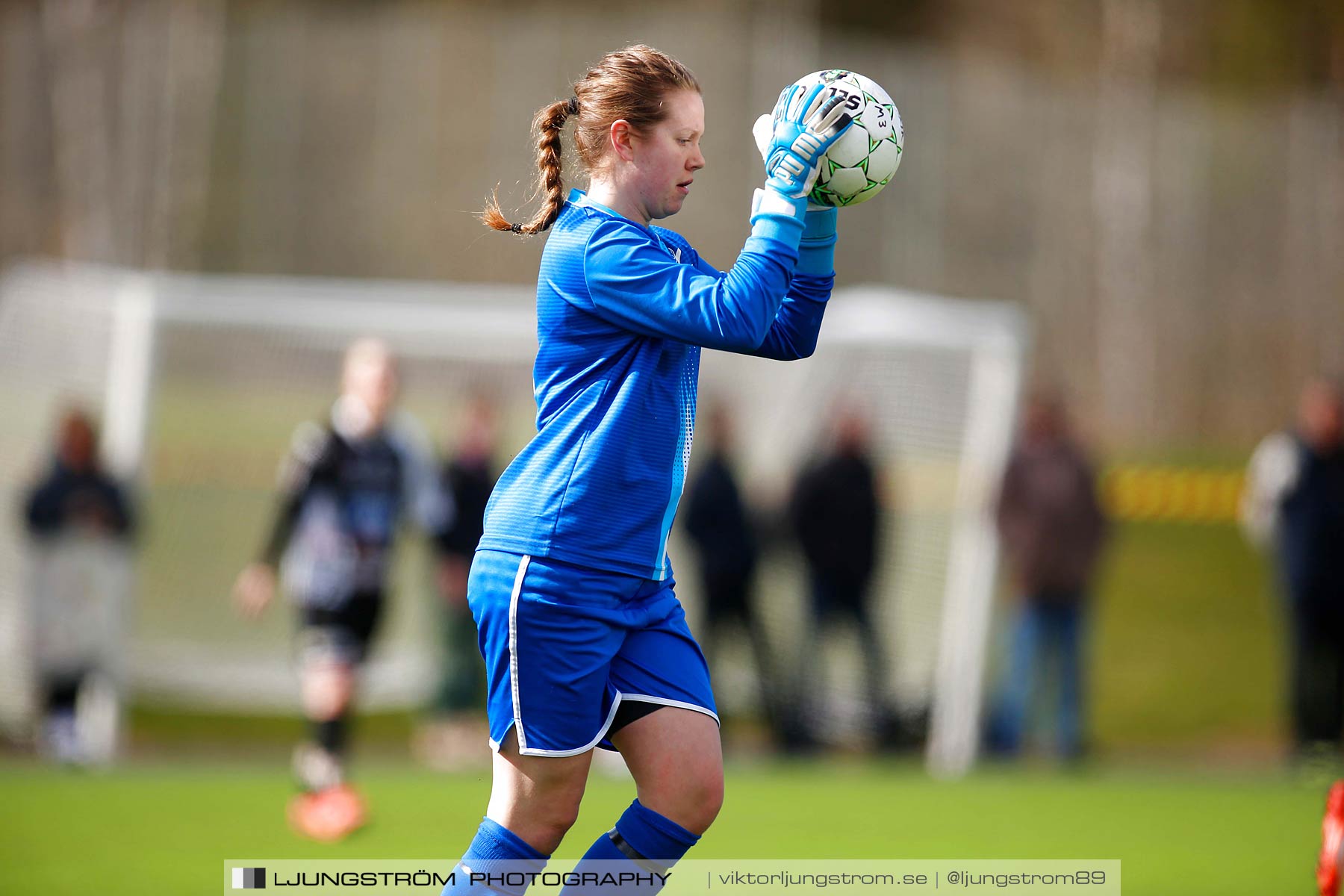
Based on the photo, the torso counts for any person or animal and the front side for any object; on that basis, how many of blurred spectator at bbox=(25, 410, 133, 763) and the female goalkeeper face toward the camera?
1

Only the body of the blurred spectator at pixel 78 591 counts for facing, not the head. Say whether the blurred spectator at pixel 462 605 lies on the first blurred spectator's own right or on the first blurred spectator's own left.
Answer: on the first blurred spectator's own left

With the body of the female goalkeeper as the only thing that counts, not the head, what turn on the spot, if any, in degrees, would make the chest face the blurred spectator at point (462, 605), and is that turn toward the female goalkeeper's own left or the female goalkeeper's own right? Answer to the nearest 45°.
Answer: approximately 90° to the female goalkeeper's own left

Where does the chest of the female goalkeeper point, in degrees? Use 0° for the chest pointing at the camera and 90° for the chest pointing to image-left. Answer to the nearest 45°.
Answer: approximately 270°

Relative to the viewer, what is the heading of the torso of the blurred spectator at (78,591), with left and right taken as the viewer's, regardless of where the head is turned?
facing the viewer

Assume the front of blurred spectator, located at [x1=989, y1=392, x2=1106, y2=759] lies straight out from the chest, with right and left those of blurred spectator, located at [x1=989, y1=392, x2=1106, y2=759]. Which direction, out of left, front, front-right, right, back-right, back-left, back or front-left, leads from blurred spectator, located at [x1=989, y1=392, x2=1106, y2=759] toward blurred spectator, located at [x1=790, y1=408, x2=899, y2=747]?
right

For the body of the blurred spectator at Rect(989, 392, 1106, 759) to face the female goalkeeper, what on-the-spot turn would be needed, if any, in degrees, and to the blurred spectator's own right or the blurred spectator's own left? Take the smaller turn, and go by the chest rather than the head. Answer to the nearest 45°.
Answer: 0° — they already face them

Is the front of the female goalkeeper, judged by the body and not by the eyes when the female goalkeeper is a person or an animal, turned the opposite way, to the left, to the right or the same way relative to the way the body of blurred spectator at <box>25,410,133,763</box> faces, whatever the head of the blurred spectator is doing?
to the left

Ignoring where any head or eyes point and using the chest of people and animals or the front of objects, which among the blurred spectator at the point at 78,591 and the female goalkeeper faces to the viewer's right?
the female goalkeeper

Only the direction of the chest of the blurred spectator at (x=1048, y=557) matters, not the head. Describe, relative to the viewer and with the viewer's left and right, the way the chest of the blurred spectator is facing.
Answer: facing the viewer

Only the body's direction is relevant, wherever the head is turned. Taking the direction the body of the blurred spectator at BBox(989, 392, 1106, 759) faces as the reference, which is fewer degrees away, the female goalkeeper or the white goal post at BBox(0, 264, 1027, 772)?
the female goalkeeper

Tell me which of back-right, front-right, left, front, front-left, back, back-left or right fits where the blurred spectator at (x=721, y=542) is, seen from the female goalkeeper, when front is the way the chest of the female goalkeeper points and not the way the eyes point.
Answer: left

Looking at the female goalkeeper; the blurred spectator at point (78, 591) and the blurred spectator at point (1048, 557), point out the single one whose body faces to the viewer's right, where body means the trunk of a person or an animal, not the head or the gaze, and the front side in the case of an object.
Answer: the female goalkeeper
